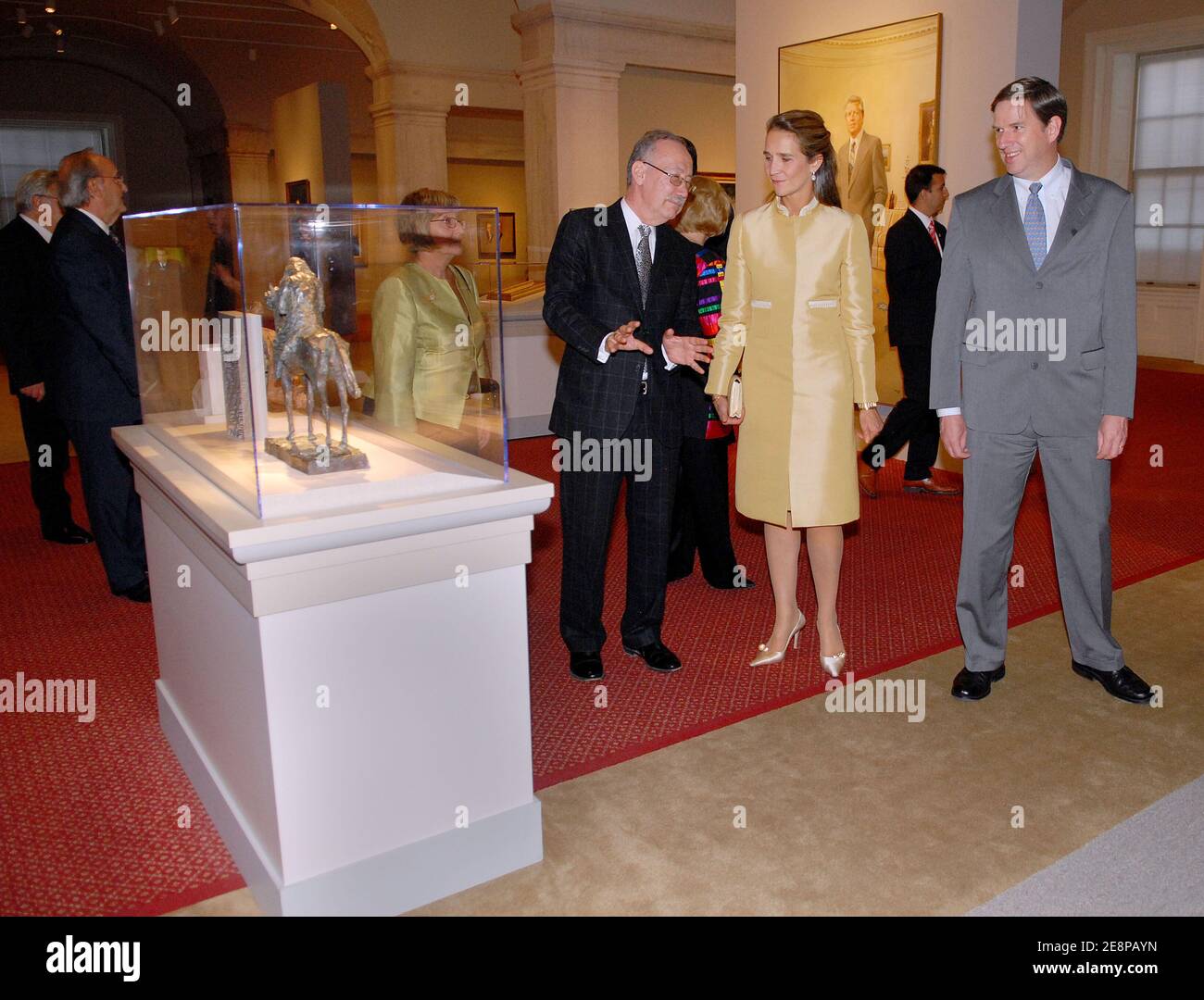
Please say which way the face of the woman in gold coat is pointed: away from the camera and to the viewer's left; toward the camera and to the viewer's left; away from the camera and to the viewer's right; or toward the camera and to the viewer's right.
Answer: toward the camera and to the viewer's left

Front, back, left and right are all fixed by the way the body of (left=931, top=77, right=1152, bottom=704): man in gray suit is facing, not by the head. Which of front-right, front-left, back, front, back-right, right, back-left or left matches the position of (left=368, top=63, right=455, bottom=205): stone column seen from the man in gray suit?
back-right

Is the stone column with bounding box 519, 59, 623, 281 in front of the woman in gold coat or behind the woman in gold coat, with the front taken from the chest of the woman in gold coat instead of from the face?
behind

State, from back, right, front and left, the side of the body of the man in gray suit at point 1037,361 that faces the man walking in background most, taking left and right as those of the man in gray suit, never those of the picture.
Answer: back

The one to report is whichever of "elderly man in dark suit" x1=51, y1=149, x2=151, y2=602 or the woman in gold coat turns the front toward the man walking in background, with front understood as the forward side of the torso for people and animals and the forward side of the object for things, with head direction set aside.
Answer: the elderly man in dark suit

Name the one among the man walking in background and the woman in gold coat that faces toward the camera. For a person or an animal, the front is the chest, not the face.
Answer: the woman in gold coat

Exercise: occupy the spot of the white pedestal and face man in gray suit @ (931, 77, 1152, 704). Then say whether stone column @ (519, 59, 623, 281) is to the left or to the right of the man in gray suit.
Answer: left

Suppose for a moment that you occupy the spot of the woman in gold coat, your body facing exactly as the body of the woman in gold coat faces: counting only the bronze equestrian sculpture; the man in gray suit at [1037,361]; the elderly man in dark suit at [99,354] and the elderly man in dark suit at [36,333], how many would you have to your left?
1

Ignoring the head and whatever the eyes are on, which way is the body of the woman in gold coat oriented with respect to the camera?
toward the camera

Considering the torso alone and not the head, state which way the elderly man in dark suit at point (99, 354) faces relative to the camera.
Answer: to the viewer's right
